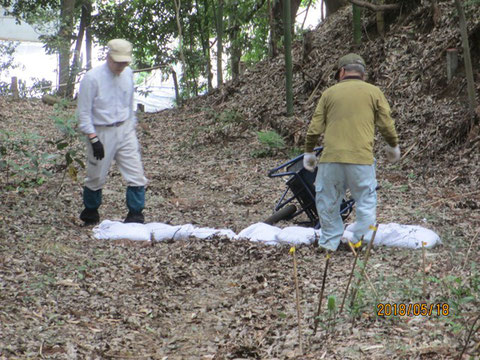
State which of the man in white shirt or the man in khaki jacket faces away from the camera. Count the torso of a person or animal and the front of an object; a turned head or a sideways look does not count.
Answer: the man in khaki jacket

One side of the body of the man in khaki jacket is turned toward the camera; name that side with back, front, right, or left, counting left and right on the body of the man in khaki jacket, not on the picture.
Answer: back

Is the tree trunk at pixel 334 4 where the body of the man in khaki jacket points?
yes

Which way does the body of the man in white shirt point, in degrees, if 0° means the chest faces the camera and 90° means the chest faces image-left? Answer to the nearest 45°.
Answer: approximately 315°

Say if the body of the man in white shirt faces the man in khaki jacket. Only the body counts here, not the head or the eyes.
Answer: yes

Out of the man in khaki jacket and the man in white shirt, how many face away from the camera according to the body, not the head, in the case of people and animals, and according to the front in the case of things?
1

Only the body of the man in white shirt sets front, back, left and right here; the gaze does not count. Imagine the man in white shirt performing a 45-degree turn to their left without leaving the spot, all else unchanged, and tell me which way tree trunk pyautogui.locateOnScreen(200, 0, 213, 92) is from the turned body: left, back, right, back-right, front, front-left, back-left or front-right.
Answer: left

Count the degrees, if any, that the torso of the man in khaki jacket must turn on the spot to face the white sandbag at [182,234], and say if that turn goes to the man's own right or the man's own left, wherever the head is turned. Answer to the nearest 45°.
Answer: approximately 90° to the man's own left
